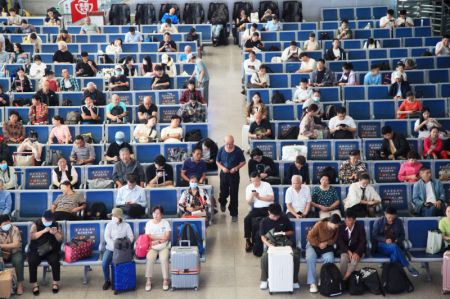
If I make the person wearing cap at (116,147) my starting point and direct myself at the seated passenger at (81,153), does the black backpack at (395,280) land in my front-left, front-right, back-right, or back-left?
back-left

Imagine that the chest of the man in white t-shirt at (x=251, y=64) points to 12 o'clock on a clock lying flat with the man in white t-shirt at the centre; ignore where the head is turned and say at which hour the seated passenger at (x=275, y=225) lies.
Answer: The seated passenger is roughly at 12 o'clock from the man in white t-shirt.

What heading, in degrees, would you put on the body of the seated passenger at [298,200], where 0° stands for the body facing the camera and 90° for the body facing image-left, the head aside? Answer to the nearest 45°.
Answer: approximately 0°

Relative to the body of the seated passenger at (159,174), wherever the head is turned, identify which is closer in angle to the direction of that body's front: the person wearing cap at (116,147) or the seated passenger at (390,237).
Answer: the seated passenger

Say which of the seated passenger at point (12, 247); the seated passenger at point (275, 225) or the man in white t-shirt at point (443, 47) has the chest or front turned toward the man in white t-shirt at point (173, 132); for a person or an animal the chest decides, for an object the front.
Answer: the man in white t-shirt at point (443, 47)

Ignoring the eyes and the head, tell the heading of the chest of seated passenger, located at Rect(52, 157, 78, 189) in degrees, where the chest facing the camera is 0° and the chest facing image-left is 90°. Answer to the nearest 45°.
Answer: approximately 0°

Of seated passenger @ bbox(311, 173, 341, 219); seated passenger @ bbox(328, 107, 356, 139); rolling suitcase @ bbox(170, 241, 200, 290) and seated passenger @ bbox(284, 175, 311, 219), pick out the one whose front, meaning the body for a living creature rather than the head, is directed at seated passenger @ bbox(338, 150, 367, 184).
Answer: seated passenger @ bbox(328, 107, 356, 139)

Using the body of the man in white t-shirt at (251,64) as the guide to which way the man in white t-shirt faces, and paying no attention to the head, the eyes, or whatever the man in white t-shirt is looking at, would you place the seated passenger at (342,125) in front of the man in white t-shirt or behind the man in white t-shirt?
in front

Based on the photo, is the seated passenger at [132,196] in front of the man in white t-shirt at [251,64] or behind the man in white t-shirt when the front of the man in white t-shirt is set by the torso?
in front
